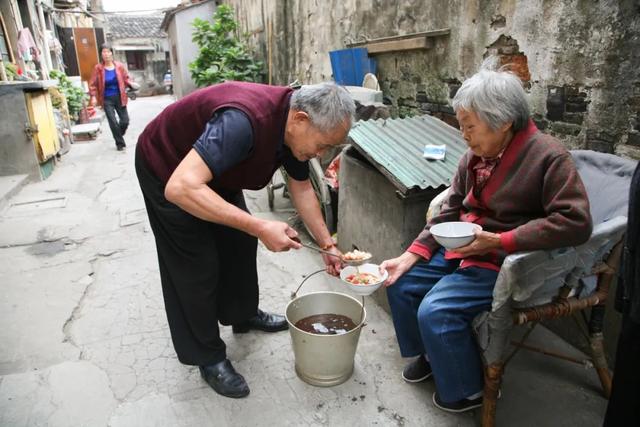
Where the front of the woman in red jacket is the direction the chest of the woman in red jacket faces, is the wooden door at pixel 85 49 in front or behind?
behind

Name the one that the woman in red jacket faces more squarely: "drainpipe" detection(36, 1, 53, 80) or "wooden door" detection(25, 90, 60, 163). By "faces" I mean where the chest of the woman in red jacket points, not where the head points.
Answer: the wooden door

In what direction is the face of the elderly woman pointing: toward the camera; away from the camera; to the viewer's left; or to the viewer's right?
to the viewer's left

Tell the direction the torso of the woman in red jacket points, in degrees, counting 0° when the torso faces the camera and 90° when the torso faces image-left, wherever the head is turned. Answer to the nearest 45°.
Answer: approximately 0°

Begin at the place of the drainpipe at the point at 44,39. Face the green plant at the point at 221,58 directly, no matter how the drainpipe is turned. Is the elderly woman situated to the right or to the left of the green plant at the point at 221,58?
right

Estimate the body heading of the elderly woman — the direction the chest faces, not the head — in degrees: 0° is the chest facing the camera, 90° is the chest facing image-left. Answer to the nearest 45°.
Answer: approximately 45°

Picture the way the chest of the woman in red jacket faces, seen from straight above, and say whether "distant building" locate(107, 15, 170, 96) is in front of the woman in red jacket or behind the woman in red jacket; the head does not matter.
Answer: behind

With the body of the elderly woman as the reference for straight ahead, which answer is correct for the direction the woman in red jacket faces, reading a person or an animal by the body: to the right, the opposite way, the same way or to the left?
to the left

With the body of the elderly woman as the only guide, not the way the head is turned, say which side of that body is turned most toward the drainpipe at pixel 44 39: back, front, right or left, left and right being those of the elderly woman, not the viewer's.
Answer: right

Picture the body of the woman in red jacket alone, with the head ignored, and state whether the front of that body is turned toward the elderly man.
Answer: yes

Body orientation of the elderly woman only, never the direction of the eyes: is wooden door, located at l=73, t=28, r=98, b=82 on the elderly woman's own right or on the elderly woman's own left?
on the elderly woman's own right
